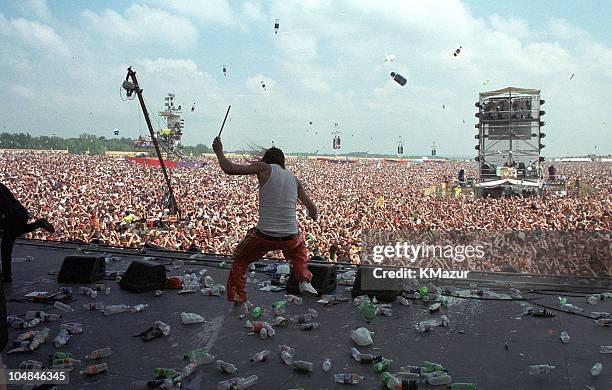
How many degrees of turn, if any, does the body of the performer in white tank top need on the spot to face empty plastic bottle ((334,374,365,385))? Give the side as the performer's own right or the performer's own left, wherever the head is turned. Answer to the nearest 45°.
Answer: approximately 180°

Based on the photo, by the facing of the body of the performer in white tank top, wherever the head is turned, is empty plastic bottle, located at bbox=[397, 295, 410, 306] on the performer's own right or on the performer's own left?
on the performer's own right

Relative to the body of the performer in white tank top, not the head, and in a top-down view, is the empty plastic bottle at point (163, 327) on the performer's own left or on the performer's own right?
on the performer's own left

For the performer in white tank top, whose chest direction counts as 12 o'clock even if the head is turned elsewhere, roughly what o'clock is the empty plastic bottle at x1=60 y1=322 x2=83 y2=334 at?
The empty plastic bottle is roughly at 9 o'clock from the performer in white tank top.

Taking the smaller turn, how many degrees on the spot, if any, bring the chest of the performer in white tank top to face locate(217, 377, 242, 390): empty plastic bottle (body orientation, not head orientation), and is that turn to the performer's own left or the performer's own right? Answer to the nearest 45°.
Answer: approximately 180°

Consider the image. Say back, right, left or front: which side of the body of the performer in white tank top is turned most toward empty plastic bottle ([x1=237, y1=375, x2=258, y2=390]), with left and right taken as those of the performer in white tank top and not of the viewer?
back

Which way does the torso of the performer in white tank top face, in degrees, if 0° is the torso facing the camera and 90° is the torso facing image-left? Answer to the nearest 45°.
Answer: approximately 180°

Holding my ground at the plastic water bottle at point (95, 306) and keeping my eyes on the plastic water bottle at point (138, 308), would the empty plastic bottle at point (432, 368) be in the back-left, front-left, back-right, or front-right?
front-right

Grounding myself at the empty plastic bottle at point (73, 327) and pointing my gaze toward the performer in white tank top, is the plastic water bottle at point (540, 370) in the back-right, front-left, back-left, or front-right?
front-right

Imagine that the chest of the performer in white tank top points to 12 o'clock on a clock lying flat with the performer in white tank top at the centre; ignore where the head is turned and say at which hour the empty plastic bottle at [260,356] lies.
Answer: The empty plastic bottle is roughly at 6 o'clock from the performer in white tank top.

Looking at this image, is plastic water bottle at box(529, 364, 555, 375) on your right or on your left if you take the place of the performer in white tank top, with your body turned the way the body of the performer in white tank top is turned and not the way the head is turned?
on your right

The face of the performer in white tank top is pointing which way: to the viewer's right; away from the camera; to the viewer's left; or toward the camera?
away from the camera

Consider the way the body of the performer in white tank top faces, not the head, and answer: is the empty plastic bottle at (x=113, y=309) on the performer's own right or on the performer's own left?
on the performer's own left

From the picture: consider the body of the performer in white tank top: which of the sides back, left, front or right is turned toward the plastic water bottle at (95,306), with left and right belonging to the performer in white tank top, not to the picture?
left

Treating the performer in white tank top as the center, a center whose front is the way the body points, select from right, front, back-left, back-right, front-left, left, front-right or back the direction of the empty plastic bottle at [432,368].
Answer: back-right

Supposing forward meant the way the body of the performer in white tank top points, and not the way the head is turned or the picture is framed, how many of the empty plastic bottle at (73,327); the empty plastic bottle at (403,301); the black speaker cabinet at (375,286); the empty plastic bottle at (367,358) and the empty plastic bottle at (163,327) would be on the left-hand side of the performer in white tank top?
2

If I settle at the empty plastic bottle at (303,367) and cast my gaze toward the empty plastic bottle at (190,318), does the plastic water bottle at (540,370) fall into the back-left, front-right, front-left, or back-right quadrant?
back-right
